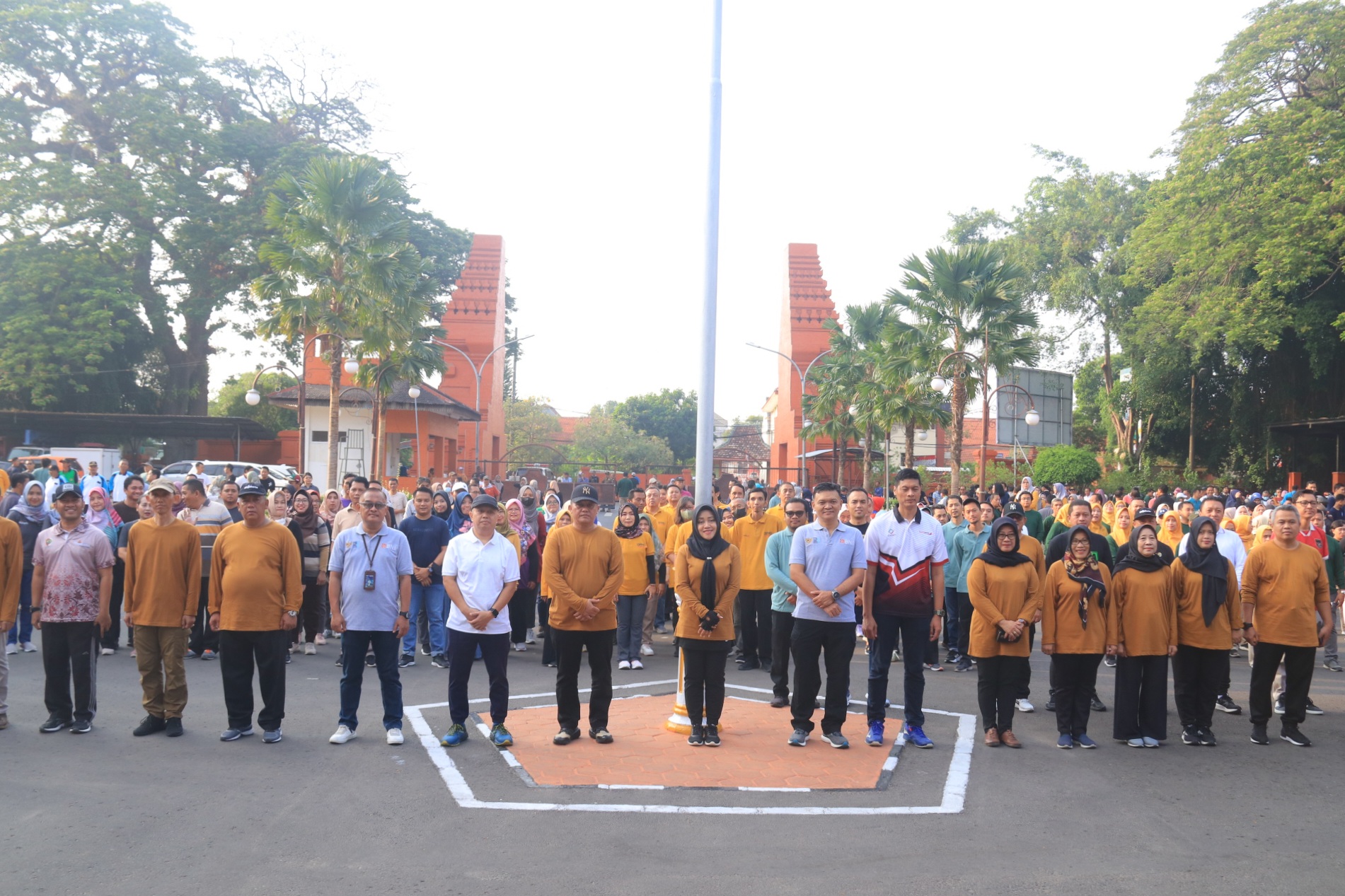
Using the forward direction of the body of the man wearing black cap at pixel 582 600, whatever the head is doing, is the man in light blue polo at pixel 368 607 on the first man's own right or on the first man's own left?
on the first man's own right

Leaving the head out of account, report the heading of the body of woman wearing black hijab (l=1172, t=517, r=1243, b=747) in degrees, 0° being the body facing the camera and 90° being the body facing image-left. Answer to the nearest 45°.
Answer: approximately 0°

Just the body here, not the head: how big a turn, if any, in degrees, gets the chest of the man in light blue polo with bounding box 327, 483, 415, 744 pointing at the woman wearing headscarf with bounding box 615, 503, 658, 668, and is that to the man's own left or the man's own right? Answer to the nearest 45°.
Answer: approximately 135° to the man's own left

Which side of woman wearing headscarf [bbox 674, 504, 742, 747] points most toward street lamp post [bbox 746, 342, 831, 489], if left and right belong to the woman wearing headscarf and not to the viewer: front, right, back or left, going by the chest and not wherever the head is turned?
back

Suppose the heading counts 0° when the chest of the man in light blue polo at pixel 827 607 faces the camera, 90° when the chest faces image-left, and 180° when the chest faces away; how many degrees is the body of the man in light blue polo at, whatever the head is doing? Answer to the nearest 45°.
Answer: approximately 0°

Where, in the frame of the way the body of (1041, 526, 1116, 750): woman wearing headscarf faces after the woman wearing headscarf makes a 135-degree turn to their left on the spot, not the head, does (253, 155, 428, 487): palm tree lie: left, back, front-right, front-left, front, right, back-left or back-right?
left
